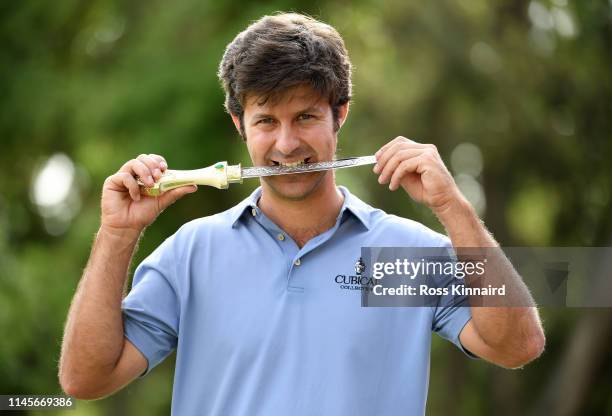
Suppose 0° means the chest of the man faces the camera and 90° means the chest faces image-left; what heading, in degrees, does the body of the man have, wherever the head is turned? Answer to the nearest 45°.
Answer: approximately 0°
